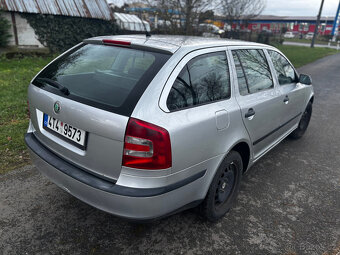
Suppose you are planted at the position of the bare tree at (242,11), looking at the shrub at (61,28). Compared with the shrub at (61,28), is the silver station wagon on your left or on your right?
left

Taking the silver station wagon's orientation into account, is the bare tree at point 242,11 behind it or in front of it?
in front

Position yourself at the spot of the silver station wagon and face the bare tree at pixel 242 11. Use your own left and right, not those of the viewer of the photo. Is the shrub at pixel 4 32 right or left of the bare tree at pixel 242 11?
left

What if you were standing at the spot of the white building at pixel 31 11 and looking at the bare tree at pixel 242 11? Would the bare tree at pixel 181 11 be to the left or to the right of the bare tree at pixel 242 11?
right

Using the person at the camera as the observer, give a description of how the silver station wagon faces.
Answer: facing away from the viewer and to the right of the viewer

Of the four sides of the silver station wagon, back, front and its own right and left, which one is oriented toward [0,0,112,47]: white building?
left

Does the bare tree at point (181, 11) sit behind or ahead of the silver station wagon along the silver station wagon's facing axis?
ahead

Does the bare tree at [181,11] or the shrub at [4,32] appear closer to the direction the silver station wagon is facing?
the bare tree

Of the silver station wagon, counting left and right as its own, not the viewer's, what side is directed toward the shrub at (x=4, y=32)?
left

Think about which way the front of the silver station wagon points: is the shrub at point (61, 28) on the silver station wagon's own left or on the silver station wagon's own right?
on the silver station wagon's own left
